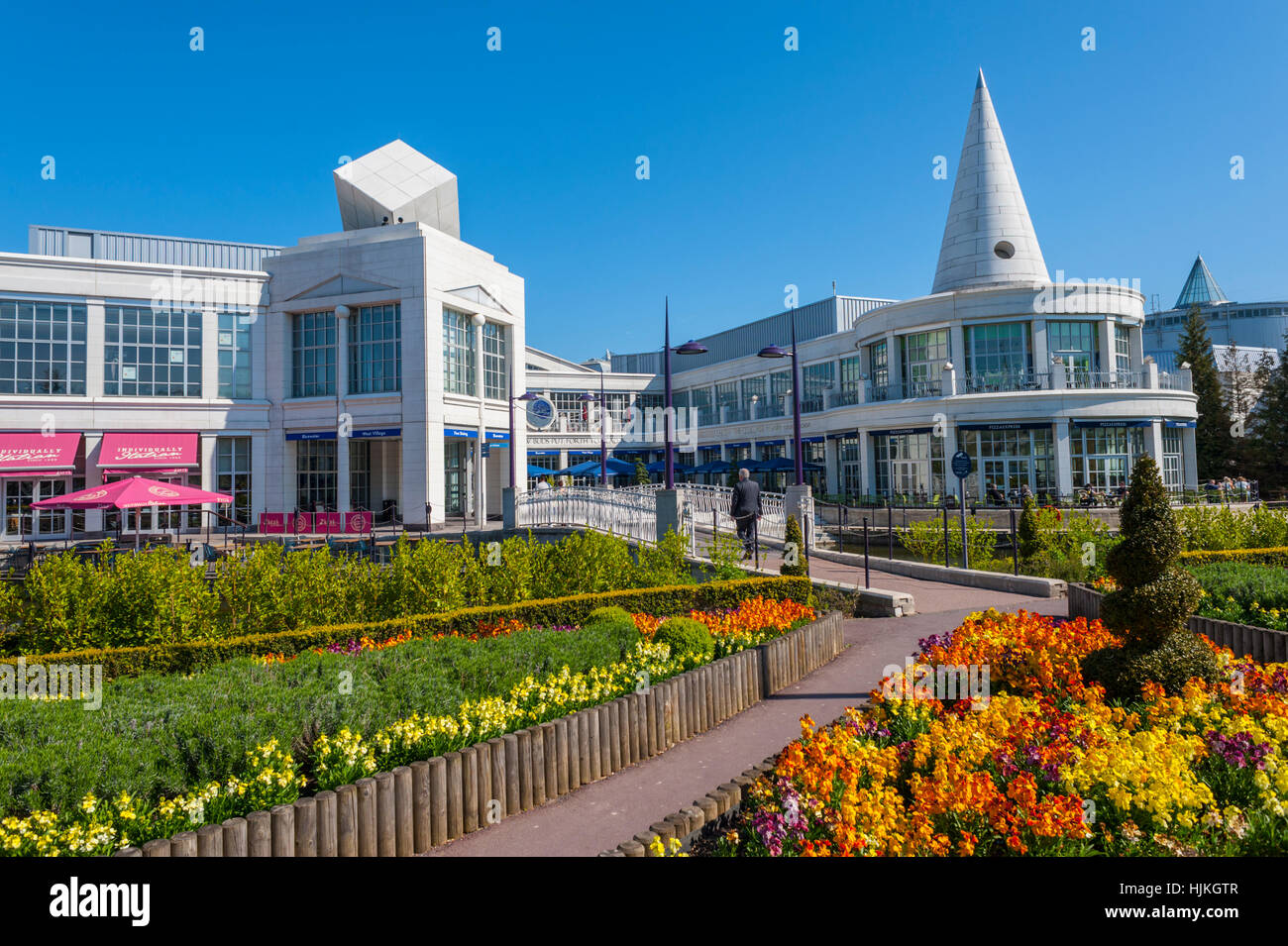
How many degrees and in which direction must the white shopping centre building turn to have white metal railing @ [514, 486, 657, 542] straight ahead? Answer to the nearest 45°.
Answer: approximately 45° to its left

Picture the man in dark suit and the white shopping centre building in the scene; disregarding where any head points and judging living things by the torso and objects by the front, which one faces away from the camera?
the man in dark suit

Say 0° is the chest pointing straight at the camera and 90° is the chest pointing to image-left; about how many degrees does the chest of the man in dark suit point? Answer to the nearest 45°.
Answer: approximately 180°

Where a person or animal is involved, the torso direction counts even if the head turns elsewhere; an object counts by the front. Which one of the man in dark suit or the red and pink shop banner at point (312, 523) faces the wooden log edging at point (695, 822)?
the red and pink shop banner

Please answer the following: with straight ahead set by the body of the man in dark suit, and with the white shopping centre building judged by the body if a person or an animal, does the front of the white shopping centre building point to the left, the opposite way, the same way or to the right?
the opposite way

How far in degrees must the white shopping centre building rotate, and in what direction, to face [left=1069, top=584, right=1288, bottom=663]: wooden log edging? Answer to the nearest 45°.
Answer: approximately 45° to its left

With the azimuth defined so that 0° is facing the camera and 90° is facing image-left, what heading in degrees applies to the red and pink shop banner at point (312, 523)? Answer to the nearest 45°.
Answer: approximately 0°

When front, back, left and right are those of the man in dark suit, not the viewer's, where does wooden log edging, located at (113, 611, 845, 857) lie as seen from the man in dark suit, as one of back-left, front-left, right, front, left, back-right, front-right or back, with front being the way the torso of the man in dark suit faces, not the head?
back
